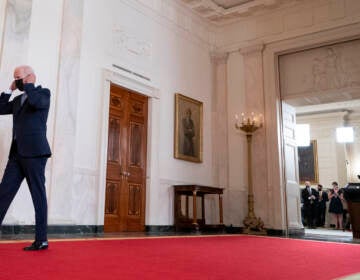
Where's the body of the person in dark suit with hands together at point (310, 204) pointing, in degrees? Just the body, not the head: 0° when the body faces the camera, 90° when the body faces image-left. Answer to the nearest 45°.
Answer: approximately 0°

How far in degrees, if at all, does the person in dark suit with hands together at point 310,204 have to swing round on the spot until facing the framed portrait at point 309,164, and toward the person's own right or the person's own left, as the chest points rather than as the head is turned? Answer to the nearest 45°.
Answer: approximately 180°

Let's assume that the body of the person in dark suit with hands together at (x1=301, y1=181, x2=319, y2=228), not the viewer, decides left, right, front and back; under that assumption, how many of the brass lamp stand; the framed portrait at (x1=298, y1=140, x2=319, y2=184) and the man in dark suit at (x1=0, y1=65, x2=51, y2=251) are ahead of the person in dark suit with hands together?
2

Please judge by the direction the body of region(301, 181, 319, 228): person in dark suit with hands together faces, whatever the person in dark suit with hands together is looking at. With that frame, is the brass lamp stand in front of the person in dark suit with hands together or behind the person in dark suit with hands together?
in front

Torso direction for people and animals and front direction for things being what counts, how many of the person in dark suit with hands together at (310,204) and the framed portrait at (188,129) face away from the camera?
0

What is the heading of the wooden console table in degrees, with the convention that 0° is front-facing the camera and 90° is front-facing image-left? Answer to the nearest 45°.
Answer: approximately 315°

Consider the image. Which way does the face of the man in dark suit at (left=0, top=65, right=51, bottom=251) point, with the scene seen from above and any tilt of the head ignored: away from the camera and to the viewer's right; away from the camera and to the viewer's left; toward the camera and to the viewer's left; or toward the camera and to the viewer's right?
toward the camera and to the viewer's left

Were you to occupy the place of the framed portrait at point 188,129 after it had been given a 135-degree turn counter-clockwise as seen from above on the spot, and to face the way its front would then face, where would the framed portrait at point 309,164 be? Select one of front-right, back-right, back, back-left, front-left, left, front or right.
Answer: front-right

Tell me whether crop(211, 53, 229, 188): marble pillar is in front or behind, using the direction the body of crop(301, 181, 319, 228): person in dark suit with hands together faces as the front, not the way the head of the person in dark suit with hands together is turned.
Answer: in front

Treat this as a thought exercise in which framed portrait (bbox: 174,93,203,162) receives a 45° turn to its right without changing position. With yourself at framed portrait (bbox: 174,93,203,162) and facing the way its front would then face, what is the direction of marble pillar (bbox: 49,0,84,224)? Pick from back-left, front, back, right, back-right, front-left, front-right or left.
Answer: front-right
